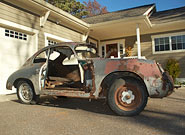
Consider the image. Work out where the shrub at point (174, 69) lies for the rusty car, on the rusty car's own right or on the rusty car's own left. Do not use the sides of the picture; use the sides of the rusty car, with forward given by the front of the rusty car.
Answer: on the rusty car's own left

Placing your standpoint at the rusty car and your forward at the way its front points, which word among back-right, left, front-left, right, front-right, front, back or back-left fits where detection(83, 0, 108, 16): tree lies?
back-left

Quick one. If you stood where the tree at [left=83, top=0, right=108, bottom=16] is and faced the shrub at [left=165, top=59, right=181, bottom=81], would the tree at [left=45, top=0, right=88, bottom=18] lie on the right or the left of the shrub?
right

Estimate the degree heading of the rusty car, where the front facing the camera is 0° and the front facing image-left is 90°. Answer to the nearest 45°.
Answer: approximately 315°

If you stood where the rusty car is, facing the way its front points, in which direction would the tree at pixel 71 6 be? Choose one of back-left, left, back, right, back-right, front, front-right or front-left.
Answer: back-left
